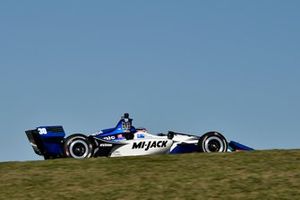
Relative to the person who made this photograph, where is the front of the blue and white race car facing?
facing to the right of the viewer
